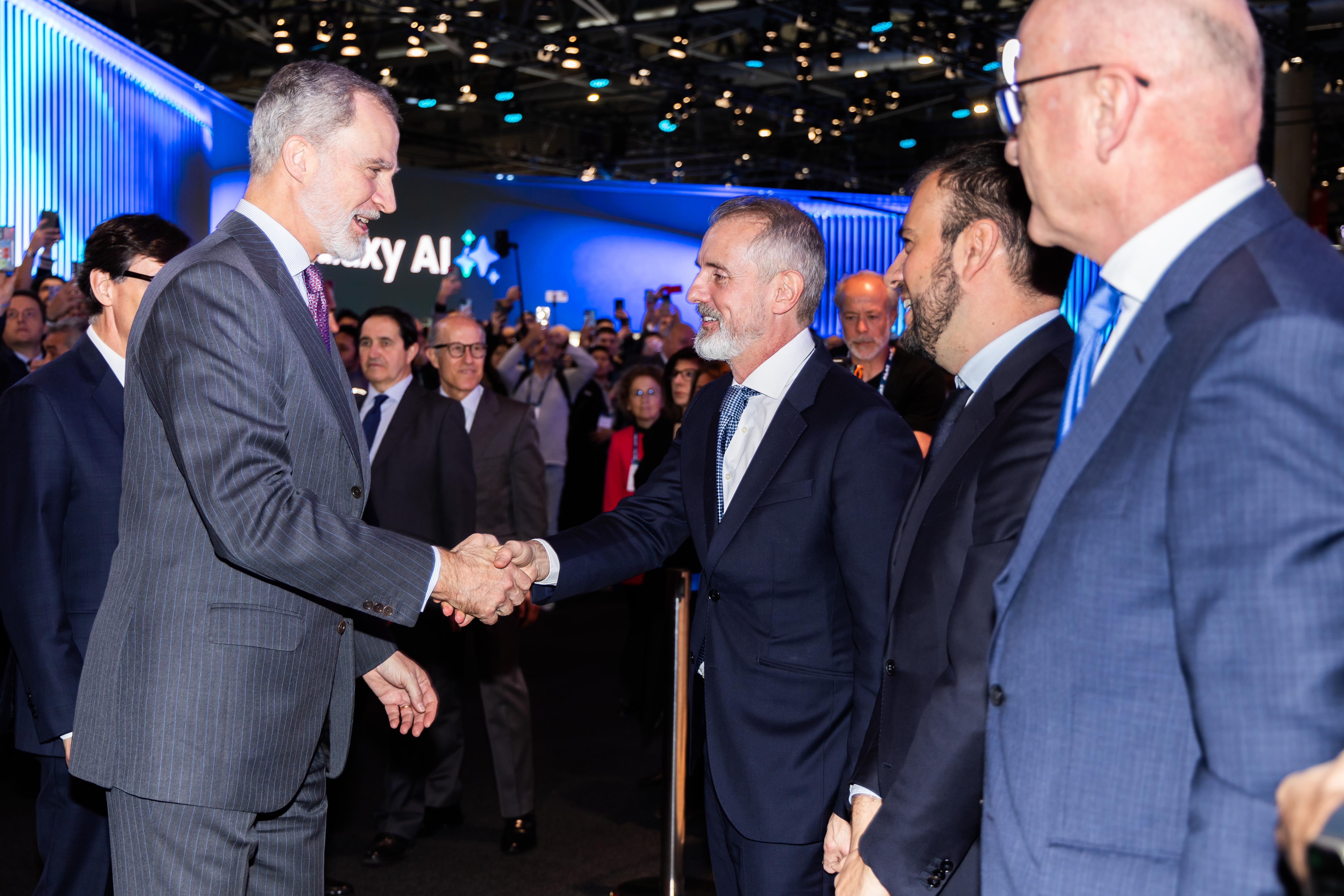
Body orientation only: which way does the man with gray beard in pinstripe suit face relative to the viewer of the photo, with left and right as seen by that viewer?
facing to the right of the viewer

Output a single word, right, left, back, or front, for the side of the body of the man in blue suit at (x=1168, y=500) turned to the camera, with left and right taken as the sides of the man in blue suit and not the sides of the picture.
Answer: left

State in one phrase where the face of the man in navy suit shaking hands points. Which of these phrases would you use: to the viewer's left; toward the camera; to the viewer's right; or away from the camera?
to the viewer's left

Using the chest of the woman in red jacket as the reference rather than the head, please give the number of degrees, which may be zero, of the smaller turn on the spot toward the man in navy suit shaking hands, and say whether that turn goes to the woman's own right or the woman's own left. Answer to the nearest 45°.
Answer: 0° — they already face them

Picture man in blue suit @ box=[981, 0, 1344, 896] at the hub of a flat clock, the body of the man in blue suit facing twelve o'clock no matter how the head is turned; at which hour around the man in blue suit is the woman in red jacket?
The woman in red jacket is roughly at 2 o'clock from the man in blue suit.

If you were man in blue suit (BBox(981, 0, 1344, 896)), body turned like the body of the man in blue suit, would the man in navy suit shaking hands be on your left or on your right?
on your right

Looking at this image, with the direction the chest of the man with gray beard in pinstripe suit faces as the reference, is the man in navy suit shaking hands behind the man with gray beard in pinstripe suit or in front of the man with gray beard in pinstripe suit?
in front

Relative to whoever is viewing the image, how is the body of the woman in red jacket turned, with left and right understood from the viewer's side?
facing the viewer

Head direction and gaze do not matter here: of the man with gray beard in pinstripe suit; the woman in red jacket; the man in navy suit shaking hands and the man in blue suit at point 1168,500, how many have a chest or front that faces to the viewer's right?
1

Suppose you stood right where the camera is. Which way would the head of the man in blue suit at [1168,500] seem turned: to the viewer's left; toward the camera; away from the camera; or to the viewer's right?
to the viewer's left

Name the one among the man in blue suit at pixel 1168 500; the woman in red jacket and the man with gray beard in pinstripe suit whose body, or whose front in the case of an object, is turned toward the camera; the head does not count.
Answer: the woman in red jacket

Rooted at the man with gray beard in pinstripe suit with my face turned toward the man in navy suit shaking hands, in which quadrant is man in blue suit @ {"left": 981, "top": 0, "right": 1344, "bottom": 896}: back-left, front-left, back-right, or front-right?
front-right

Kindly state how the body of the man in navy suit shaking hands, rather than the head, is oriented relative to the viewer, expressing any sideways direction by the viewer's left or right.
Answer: facing the viewer and to the left of the viewer

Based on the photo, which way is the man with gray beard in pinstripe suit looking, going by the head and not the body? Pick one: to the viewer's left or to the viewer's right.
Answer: to the viewer's right

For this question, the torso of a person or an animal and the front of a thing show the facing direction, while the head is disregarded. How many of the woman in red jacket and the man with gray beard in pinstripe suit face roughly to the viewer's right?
1
